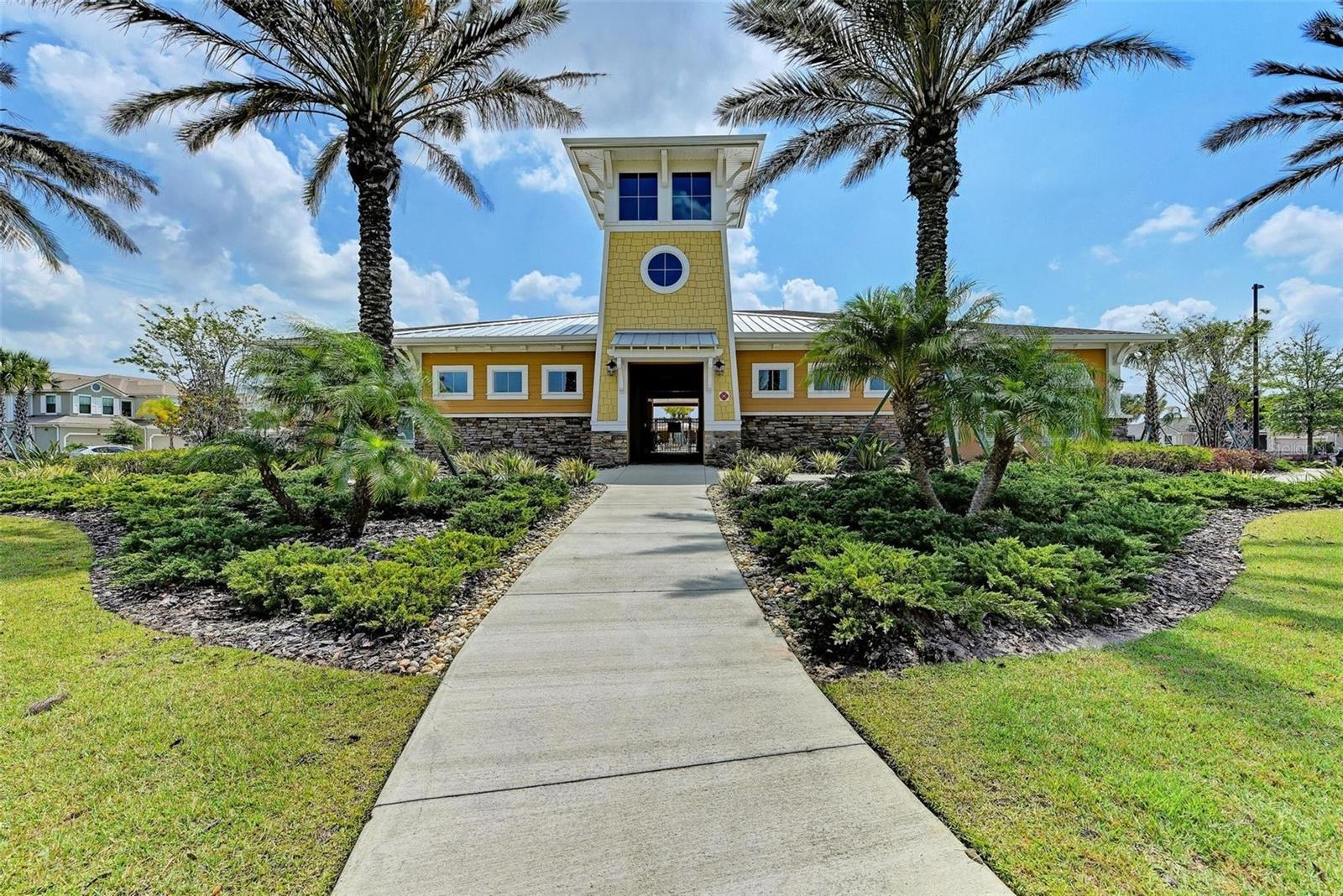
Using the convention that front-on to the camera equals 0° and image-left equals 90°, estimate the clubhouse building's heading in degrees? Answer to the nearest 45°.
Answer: approximately 0°

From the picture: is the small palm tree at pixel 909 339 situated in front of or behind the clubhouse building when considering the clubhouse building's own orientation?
in front

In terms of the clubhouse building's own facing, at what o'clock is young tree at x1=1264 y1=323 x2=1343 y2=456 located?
The young tree is roughly at 8 o'clock from the clubhouse building.

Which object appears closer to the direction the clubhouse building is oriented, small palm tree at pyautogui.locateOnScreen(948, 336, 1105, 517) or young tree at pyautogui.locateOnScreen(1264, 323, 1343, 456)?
the small palm tree

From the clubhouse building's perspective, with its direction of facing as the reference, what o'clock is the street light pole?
The street light pole is roughly at 8 o'clock from the clubhouse building.

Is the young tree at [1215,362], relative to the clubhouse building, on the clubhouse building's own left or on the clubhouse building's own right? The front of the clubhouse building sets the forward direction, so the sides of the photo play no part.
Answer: on the clubhouse building's own left

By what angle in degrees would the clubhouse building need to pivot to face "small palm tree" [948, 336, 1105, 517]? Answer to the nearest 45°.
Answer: approximately 45° to its left
